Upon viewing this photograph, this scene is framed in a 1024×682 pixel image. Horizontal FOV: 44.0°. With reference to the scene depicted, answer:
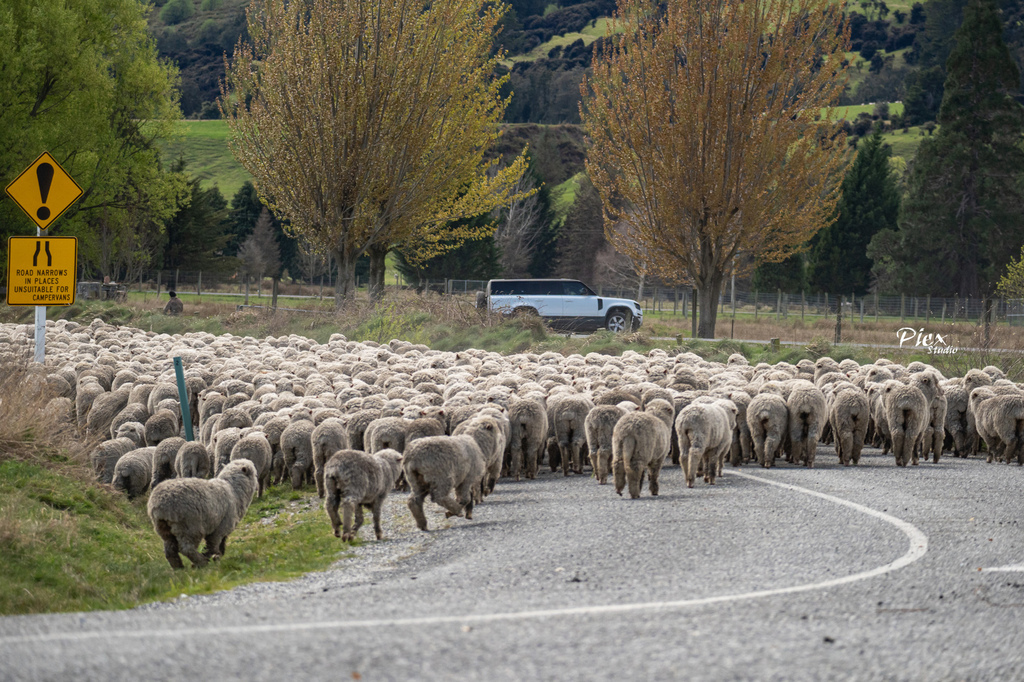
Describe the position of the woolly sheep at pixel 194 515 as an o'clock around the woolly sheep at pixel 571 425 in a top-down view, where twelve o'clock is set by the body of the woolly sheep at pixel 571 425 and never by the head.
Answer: the woolly sheep at pixel 194 515 is roughly at 7 o'clock from the woolly sheep at pixel 571 425.

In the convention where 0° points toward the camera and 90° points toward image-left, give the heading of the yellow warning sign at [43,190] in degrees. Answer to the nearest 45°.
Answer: approximately 0°

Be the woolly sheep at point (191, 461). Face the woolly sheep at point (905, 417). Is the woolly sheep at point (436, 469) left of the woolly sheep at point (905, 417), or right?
right

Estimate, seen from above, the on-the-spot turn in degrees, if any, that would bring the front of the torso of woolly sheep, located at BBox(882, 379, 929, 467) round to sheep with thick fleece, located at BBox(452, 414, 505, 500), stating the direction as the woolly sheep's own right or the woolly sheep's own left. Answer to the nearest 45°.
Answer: approximately 135° to the woolly sheep's own left

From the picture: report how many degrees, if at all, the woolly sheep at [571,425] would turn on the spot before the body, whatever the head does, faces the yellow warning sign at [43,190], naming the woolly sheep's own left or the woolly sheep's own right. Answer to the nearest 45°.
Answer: approximately 90° to the woolly sheep's own left

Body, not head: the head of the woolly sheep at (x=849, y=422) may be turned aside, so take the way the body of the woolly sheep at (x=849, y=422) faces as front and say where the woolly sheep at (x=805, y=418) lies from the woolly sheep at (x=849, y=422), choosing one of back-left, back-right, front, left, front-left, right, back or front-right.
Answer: back-left

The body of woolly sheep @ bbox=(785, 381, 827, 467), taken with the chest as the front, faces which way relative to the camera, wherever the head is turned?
away from the camera

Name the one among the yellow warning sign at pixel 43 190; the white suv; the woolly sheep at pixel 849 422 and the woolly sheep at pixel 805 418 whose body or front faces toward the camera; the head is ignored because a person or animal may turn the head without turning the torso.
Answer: the yellow warning sign

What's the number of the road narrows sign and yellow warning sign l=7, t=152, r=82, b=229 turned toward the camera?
2

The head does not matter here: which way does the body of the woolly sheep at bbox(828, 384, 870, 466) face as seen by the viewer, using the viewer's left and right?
facing away from the viewer

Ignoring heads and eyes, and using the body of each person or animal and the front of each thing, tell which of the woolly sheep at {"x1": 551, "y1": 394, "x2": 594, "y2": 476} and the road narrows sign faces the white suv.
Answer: the woolly sheep

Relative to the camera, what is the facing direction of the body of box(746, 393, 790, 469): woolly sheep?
away from the camera

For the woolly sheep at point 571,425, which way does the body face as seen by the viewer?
away from the camera

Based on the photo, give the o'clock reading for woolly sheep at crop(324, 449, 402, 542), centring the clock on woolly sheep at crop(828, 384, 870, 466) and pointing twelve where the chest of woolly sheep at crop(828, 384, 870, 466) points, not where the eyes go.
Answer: woolly sheep at crop(324, 449, 402, 542) is roughly at 7 o'clock from woolly sheep at crop(828, 384, 870, 466).

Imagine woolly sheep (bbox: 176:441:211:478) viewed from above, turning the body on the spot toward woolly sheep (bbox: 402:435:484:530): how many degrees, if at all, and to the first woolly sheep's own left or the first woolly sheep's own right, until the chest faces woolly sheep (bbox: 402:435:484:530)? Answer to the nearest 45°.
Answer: approximately 135° to the first woolly sheep's own right
